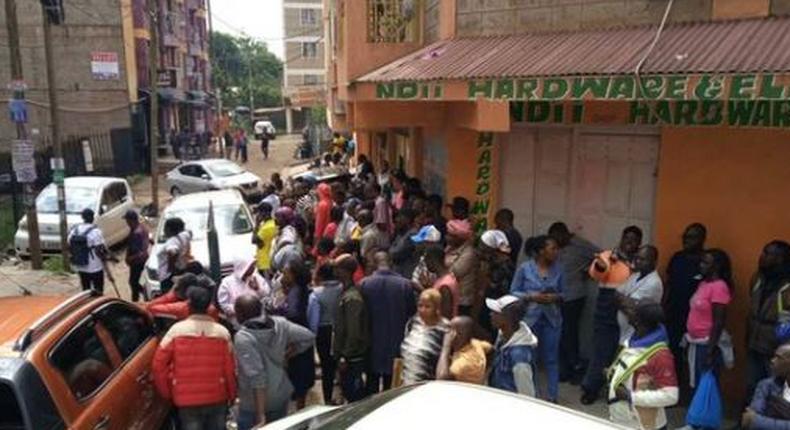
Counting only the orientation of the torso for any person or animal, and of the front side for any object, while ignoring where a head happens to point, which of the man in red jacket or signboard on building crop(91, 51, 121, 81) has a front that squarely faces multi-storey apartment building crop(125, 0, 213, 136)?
the man in red jacket

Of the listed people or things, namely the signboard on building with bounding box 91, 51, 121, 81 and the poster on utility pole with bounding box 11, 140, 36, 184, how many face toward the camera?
2

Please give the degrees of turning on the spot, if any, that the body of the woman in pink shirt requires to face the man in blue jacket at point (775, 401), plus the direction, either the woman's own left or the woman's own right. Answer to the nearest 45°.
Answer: approximately 90° to the woman's own left

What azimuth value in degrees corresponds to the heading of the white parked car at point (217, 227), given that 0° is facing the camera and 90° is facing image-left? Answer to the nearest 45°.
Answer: approximately 45°

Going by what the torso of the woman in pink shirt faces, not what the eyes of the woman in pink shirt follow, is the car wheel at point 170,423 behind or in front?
in front

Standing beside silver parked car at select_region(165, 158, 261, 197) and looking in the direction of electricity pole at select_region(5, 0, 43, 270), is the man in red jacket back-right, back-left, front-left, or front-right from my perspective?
front-left

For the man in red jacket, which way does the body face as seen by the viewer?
away from the camera

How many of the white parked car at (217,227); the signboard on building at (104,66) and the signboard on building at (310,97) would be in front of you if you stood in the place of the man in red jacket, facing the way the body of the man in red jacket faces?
3

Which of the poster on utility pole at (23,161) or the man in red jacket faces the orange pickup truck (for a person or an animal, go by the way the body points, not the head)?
the poster on utility pole

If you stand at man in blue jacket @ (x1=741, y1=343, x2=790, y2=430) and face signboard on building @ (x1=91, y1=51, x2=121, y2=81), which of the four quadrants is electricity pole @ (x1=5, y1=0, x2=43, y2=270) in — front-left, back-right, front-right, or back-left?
front-left

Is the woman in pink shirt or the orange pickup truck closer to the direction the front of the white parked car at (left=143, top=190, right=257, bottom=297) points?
the orange pickup truck

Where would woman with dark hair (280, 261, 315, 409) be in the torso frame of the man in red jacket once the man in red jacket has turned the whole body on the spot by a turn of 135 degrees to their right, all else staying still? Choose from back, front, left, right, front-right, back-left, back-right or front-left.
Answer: left

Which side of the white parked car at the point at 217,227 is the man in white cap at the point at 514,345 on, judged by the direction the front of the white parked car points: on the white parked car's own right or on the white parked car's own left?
on the white parked car's own left

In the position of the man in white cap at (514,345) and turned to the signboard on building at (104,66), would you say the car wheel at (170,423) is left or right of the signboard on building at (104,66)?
left

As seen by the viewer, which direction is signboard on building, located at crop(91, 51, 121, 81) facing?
toward the camera
